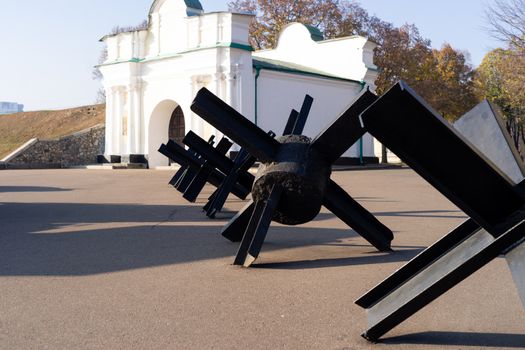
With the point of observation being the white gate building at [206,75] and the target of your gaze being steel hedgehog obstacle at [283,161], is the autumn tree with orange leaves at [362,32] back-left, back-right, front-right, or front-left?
back-left

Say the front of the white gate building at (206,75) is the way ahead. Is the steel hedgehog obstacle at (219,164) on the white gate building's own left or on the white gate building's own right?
on the white gate building's own left

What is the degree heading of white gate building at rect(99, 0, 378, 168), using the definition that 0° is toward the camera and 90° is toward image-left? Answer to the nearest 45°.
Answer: approximately 45°

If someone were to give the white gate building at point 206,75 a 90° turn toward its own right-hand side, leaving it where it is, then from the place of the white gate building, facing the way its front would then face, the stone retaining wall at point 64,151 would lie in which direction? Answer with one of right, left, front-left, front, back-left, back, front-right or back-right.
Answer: front

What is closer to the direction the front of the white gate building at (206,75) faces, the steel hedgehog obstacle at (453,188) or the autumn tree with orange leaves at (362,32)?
the steel hedgehog obstacle

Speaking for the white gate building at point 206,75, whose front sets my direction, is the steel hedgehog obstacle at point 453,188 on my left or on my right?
on my left

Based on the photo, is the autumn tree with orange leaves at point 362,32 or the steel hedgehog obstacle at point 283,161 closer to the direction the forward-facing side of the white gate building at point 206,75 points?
the steel hedgehog obstacle

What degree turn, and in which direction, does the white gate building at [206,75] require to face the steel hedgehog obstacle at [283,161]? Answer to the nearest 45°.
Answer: approximately 45° to its left

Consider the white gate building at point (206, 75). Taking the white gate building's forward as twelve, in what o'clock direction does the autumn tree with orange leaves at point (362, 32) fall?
The autumn tree with orange leaves is roughly at 6 o'clock from the white gate building.
